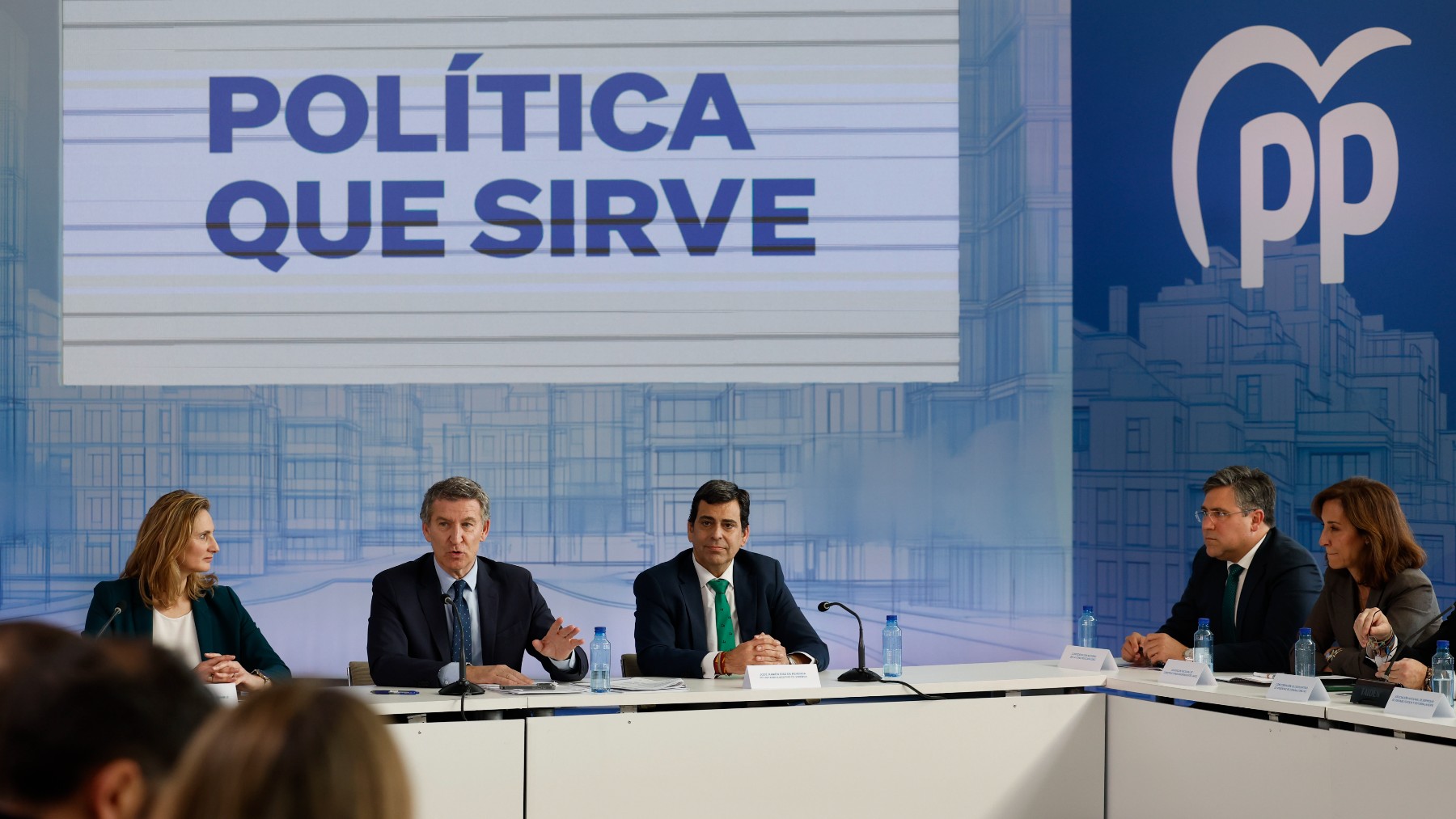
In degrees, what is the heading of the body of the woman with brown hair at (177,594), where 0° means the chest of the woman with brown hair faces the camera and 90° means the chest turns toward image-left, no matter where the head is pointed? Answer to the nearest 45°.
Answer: approximately 315°

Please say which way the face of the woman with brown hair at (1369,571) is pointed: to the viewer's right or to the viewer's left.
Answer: to the viewer's left

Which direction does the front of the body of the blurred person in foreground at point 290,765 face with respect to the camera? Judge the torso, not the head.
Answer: away from the camera

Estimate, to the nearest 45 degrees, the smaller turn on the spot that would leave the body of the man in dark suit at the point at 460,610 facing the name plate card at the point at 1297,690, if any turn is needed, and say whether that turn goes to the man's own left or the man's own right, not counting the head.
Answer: approximately 45° to the man's own left

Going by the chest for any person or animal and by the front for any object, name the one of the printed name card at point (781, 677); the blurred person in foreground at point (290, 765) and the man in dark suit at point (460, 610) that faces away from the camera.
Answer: the blurred person in foreground

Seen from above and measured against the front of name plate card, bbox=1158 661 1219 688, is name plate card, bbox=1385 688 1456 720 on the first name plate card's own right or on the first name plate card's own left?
on the first name plate card's own left

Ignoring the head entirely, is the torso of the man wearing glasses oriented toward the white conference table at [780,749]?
yes

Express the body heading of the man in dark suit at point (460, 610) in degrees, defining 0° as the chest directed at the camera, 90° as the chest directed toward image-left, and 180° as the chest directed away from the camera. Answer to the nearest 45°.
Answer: approximately 0°
